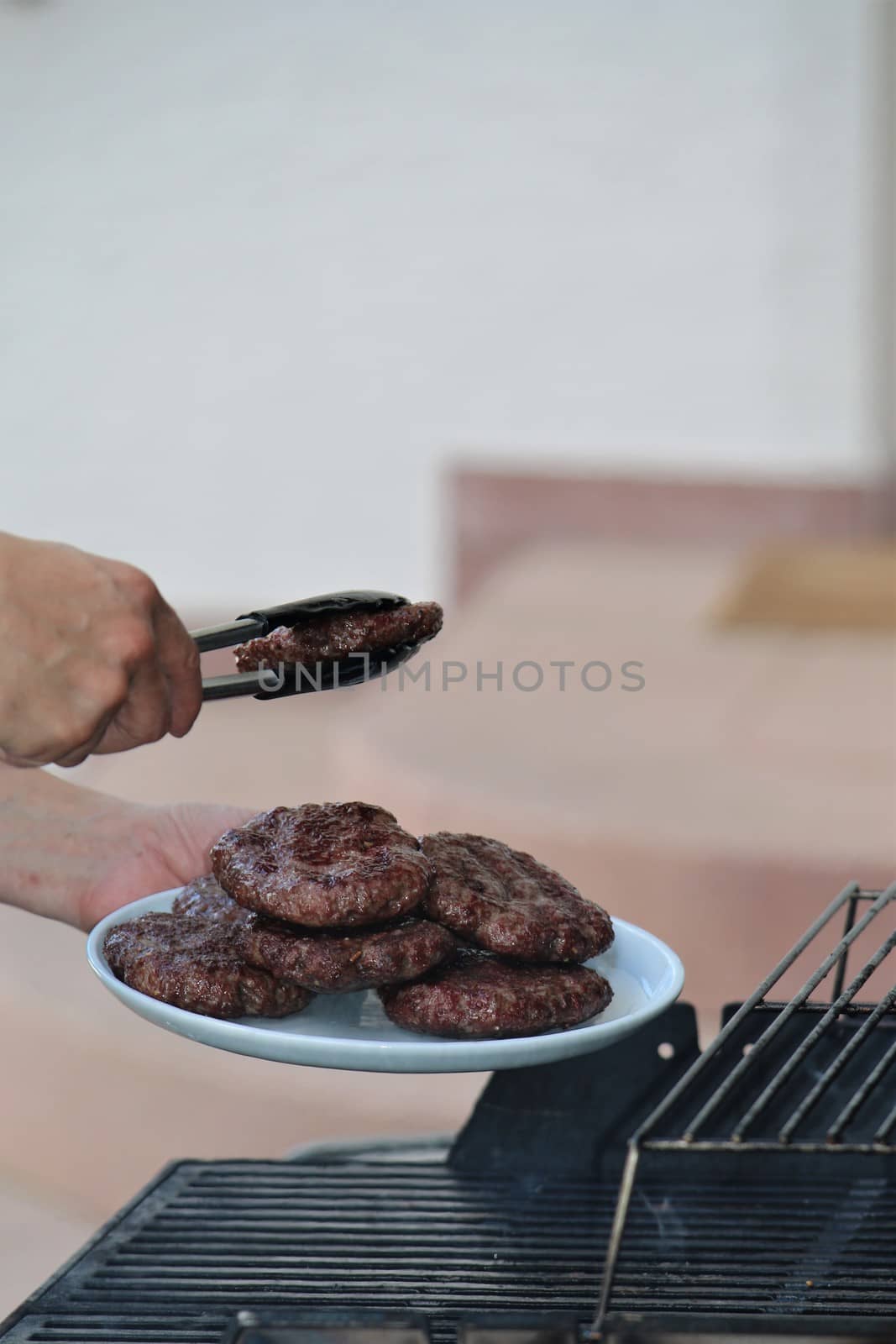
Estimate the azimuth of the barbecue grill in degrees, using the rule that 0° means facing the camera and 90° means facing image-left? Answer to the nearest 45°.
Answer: approximately 90°
